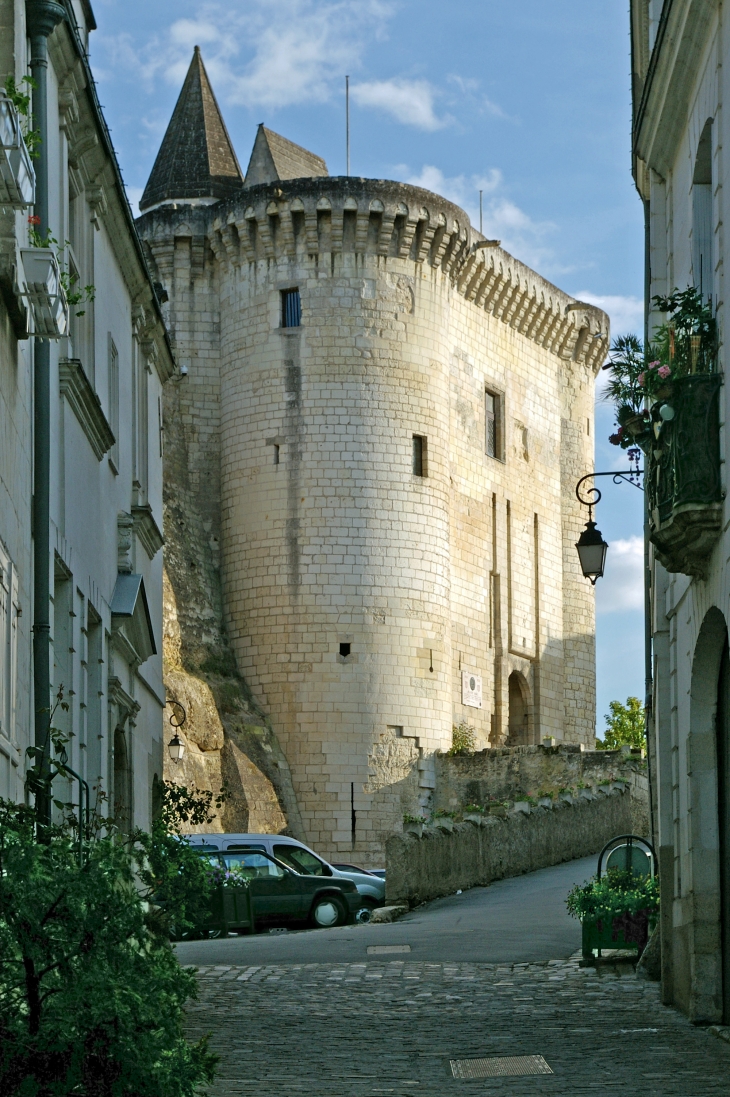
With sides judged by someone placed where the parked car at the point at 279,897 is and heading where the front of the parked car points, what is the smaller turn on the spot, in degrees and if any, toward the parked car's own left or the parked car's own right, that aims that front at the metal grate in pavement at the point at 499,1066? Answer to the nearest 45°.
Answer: approximately 90° to the parked car's own right

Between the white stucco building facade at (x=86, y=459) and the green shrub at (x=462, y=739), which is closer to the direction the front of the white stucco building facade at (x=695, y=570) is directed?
the white stucco building facade

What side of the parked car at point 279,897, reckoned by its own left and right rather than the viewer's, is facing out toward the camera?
right

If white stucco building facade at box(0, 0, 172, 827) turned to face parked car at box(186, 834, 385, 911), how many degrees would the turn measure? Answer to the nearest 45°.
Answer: approximately 90° to its left

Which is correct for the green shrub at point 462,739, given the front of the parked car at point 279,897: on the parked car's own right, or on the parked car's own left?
on the parked car's own left

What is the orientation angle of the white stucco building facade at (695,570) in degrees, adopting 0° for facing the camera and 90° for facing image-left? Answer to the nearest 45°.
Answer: approximately 90°

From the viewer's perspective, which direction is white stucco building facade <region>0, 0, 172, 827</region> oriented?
to the viewer's right

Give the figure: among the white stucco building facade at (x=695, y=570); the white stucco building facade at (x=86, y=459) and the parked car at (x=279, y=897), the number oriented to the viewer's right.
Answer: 2

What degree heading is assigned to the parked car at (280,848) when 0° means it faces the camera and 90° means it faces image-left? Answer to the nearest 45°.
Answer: approximately 270°

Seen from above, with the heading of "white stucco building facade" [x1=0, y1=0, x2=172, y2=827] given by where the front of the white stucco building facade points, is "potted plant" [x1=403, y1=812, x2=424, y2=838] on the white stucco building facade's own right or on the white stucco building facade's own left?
on the white stucco building facade's own left
